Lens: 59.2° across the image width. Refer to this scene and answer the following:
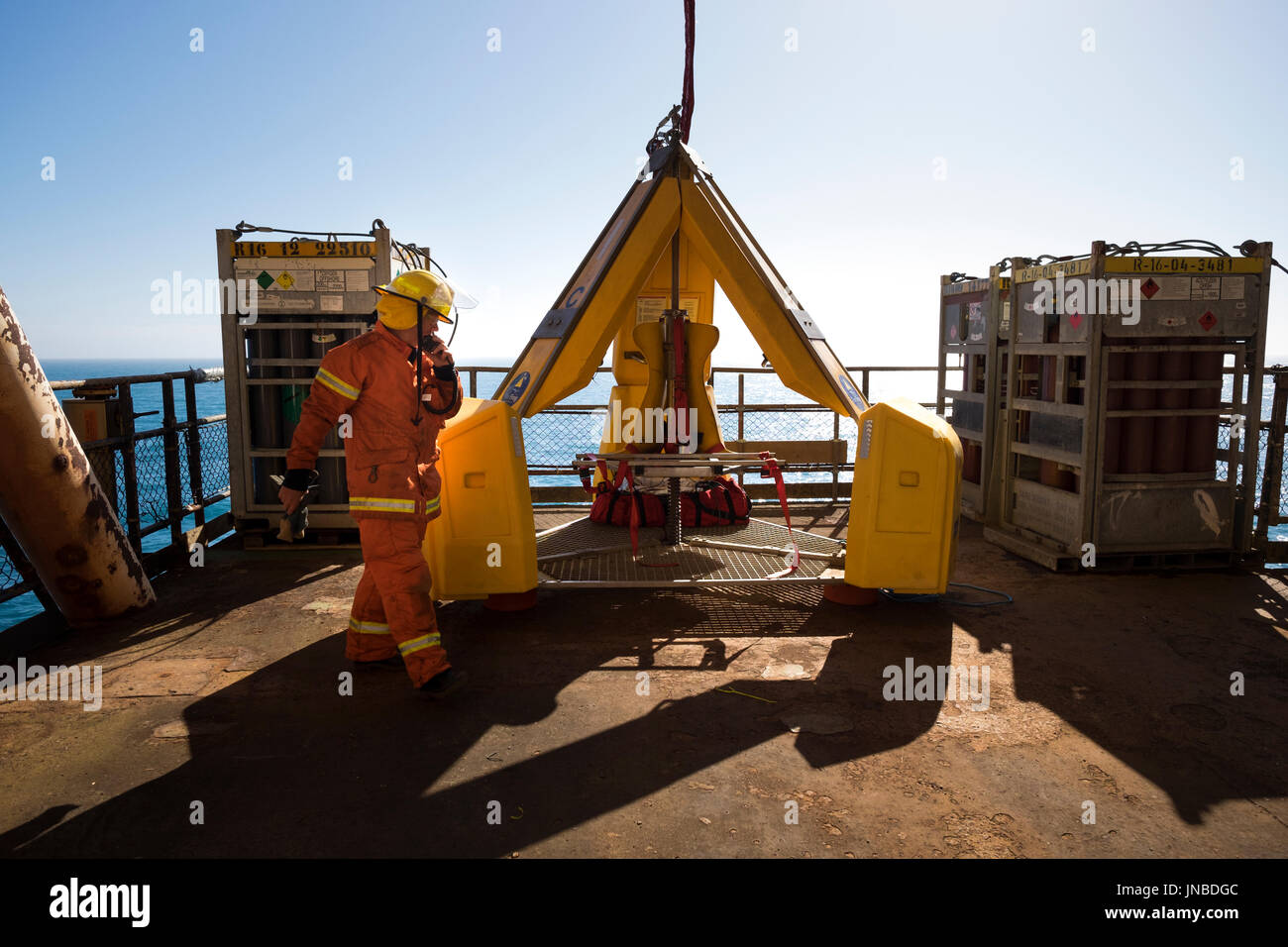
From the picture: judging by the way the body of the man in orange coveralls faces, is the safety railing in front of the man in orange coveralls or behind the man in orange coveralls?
behind

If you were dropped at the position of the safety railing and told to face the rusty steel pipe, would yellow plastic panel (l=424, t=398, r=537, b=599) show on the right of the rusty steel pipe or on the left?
left

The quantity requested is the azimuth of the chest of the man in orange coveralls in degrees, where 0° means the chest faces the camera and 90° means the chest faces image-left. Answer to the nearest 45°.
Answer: approximately 315°

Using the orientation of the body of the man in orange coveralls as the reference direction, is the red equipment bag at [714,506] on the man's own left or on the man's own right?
on the man's own left

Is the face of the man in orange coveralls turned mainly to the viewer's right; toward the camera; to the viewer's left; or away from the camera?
to the viewer's right

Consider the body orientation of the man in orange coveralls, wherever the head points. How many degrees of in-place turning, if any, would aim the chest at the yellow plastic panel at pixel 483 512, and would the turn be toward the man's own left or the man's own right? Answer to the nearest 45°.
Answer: approximately 90° to the man's own left

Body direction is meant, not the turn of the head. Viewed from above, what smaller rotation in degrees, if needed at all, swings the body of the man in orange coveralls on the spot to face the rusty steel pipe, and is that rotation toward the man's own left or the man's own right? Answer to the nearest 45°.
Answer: approximately 180°

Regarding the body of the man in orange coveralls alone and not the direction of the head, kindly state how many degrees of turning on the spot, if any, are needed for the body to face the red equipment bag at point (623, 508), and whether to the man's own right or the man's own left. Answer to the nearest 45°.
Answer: approximately 90° to the man's own left
